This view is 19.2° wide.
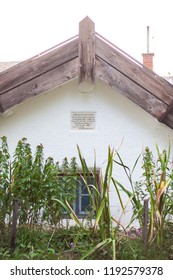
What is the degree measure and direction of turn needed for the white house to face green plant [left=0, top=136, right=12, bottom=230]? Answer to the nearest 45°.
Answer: approximately 45° to its right

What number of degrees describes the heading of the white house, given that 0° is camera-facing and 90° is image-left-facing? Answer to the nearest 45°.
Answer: approximately 0°
